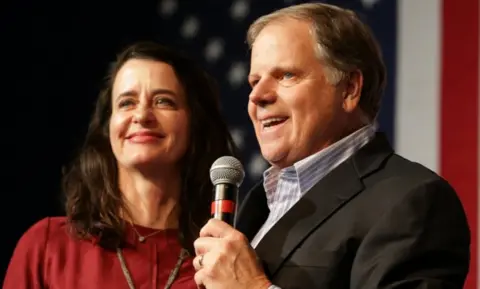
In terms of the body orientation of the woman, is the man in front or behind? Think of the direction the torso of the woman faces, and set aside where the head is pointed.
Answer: in front

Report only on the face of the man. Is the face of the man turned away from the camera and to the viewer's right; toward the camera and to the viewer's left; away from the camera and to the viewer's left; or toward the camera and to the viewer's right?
toward the camera and to the viewer's left

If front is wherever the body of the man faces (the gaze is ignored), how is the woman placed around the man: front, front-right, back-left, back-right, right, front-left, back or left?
right

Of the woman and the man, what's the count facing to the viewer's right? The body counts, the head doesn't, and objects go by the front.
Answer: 0

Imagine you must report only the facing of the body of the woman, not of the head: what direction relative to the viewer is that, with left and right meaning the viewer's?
facing the viewer
